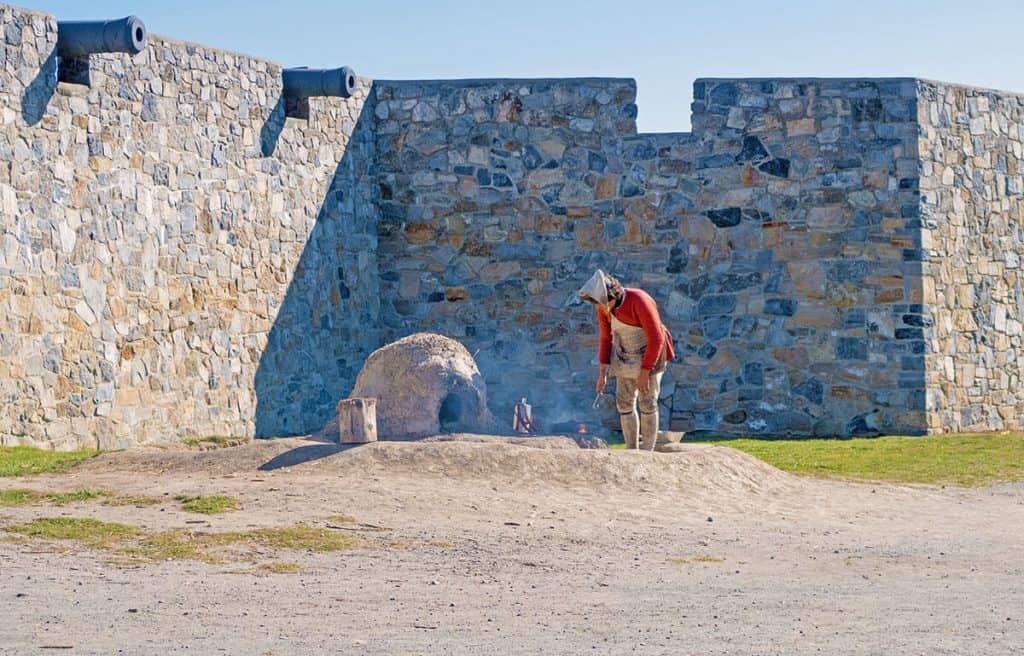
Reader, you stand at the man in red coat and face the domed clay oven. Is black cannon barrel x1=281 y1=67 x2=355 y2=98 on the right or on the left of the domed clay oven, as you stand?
right

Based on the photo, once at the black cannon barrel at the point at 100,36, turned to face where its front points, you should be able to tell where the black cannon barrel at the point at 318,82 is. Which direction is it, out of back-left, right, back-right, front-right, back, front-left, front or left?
left

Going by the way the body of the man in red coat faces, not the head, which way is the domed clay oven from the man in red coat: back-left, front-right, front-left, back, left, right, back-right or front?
front-right

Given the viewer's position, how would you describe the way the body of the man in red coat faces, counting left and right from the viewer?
facing the viewer and to the left of the viewer

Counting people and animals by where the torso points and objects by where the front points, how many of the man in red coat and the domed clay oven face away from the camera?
0

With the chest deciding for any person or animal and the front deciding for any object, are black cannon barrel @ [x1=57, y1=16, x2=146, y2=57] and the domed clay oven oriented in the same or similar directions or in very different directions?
same or similar directions

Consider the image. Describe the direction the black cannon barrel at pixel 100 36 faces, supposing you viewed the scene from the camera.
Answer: facing the viewer and to the right of the viewer

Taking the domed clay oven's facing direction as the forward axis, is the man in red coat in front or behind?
in front

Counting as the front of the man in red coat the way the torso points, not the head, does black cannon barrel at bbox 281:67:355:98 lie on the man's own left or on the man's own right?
on the man's own right

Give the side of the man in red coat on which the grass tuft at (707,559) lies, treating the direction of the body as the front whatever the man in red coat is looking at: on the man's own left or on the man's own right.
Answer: on the man's own left
